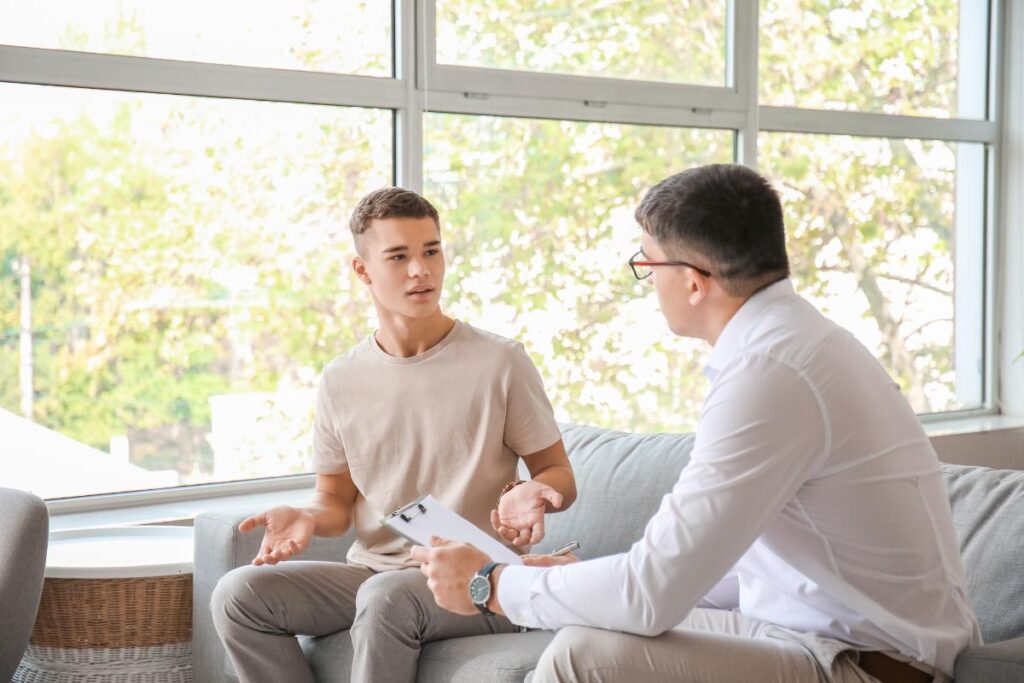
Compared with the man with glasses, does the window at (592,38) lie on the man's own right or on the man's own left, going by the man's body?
on the man's own right

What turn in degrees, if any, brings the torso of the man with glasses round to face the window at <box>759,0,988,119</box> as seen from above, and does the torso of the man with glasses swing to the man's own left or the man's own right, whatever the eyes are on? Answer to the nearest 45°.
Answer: approximately 90° to the man's own right

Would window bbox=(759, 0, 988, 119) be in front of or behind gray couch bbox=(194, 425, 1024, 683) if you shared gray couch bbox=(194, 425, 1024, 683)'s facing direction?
behind

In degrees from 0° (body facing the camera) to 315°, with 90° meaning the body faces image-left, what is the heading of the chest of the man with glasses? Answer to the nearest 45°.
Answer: approximately 90°

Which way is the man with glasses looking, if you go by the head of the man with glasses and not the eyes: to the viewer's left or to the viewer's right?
to the viewer's left

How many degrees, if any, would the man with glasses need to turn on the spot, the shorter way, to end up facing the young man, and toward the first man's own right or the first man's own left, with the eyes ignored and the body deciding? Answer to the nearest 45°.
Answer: approximately 45° to the first man's own right

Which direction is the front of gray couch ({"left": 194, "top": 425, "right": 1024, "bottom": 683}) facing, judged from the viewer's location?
facing the viewer

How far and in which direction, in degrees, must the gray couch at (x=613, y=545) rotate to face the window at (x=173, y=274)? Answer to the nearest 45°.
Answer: approximately 135° to its right

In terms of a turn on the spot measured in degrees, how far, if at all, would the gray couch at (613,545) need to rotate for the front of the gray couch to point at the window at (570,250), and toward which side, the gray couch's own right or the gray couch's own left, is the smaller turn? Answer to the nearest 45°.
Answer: approximately 180°

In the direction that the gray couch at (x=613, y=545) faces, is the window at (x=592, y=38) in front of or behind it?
behind
